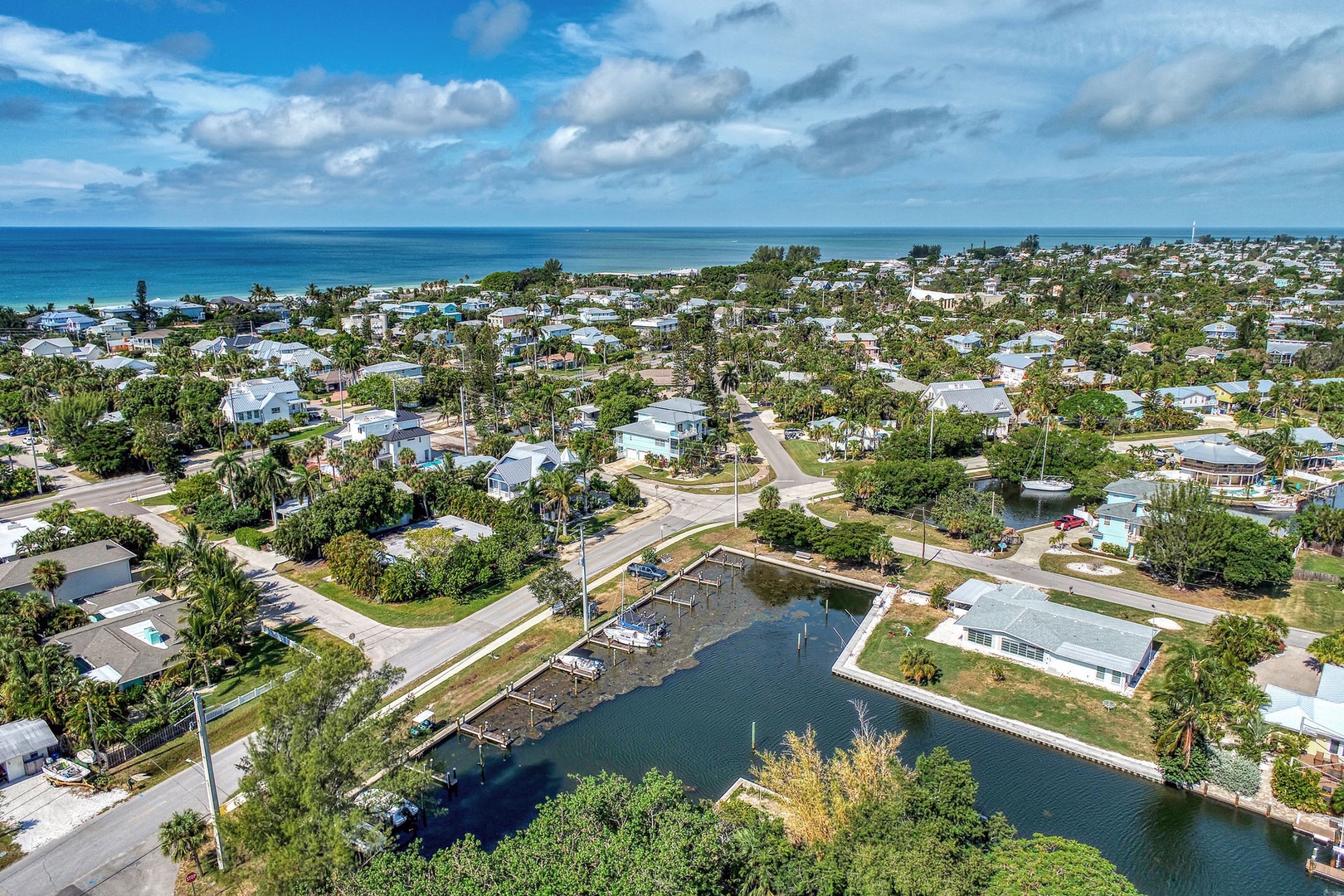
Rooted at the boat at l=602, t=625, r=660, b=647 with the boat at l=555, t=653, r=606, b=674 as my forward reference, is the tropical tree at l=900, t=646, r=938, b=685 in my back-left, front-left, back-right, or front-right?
back-left

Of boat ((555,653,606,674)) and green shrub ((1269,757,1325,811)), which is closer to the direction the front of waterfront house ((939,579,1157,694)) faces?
the boat

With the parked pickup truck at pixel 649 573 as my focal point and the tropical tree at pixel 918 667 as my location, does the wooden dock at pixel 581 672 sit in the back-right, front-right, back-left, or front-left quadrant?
front-left
